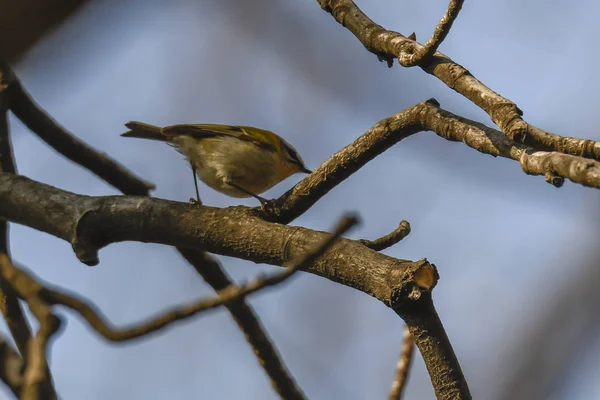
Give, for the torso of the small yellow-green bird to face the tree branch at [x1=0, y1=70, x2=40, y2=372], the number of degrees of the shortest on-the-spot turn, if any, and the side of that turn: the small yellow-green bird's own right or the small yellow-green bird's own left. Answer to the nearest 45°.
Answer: approximately 135° to the small yellow-green bird's own right

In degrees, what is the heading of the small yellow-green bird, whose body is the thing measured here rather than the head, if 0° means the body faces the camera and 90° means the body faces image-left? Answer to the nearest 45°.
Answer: approximately 270°
